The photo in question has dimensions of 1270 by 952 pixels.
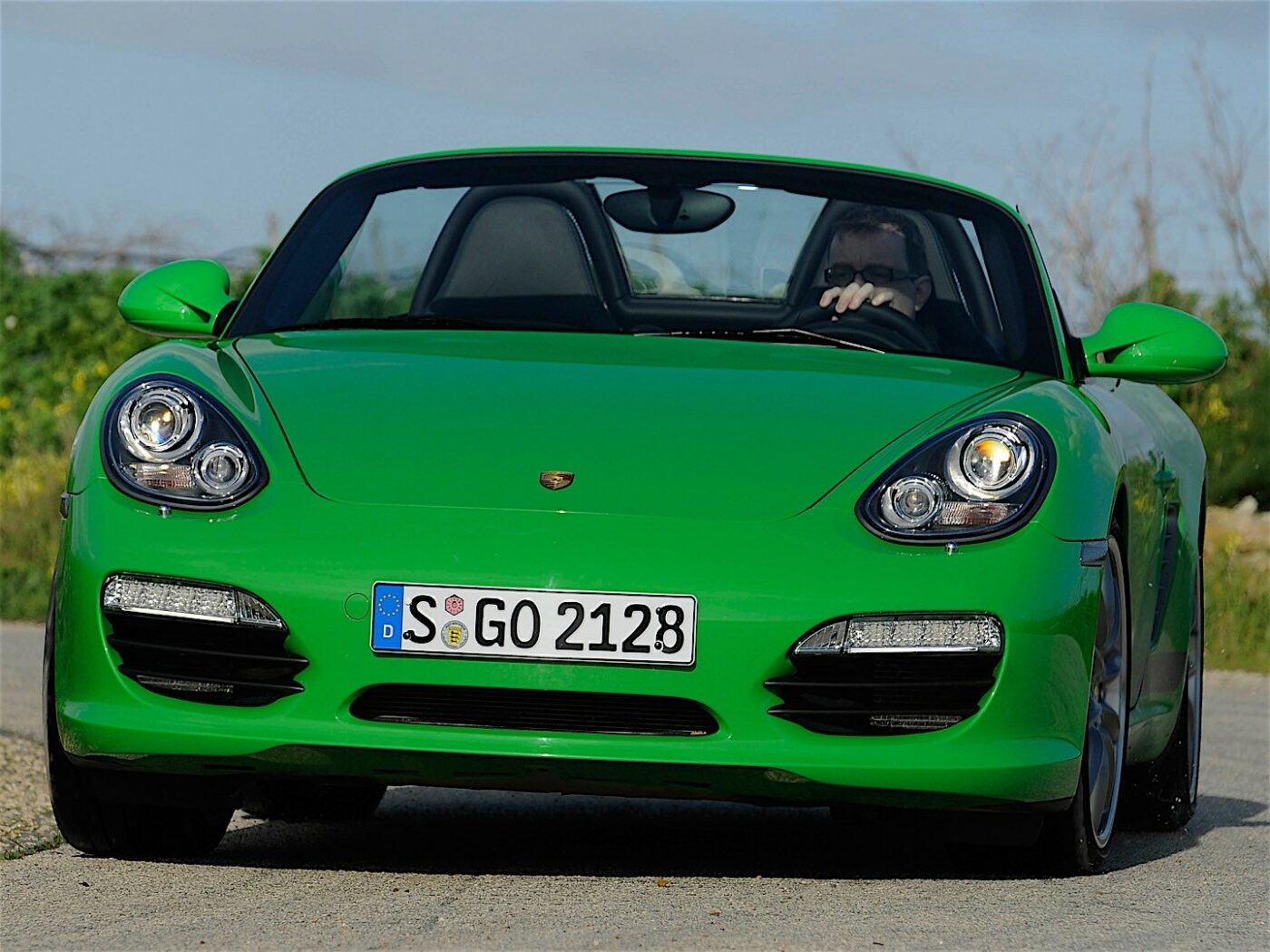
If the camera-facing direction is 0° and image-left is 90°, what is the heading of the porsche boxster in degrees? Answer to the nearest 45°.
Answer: approximately 0°
